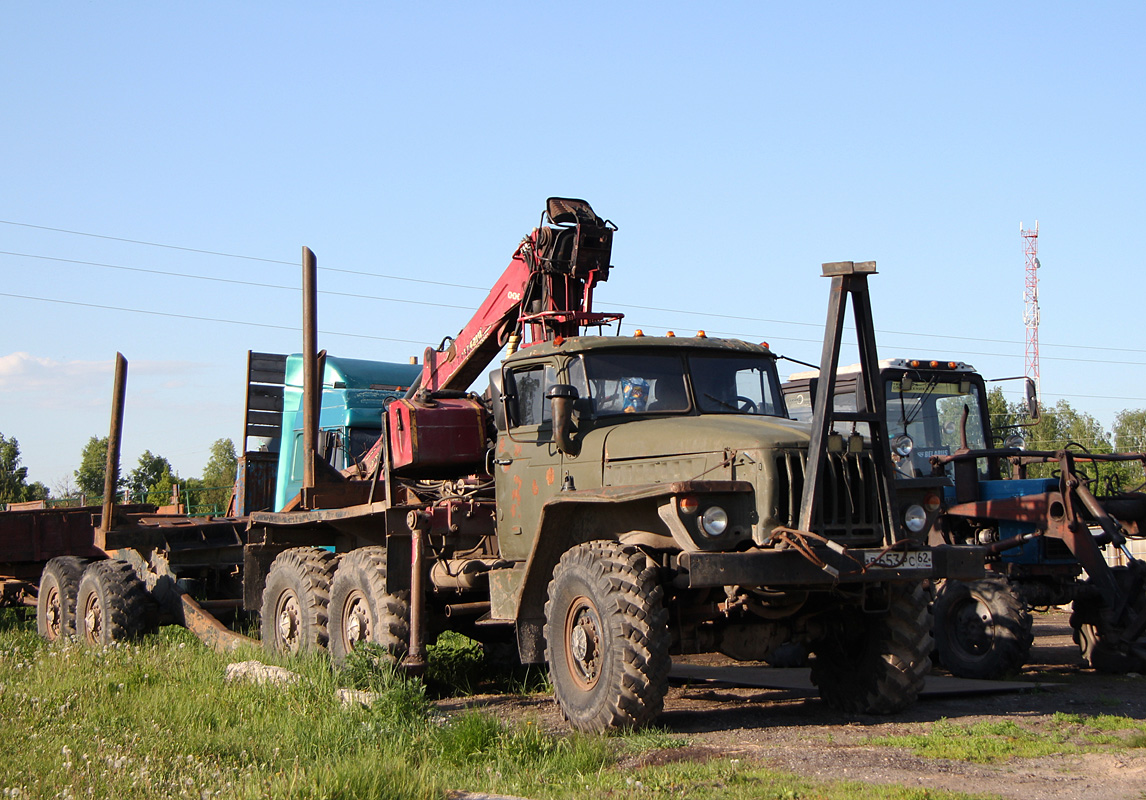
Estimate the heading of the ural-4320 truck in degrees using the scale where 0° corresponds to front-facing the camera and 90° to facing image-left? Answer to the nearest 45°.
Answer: approximately 315°
